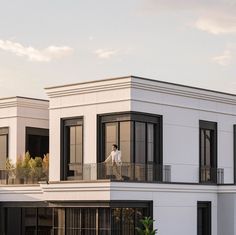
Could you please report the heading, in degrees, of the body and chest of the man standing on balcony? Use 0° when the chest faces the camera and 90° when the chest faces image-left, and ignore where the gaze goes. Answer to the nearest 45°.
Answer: approximately 45°
